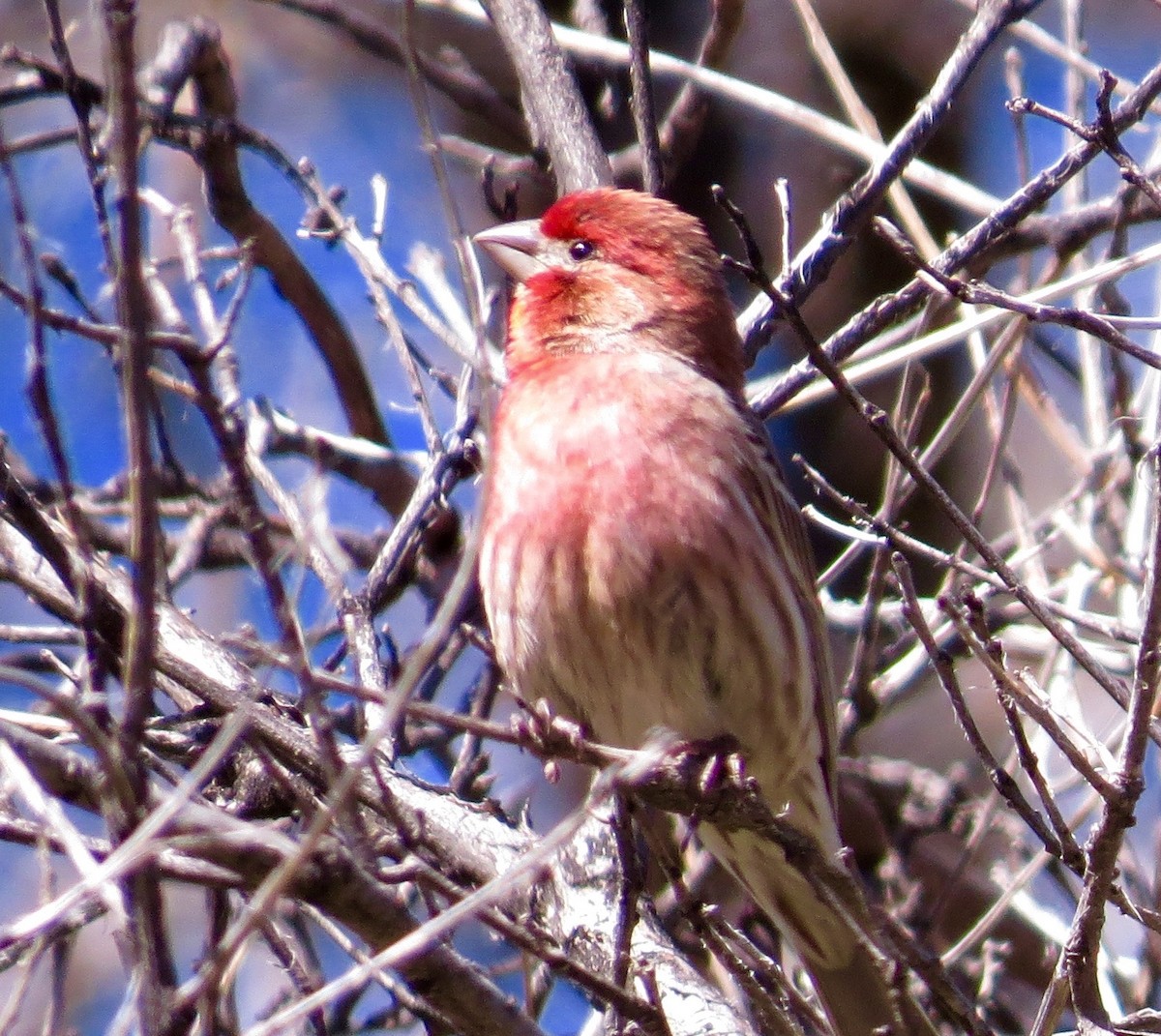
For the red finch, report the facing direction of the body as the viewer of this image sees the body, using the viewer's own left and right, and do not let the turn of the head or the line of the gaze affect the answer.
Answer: facing the viewer and to the left of the viewer
